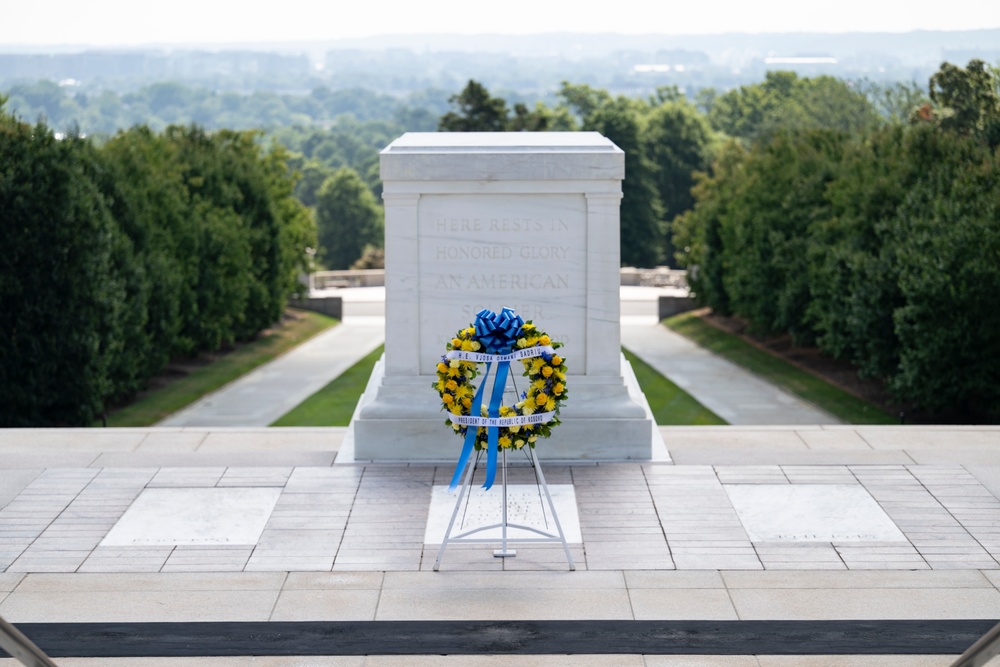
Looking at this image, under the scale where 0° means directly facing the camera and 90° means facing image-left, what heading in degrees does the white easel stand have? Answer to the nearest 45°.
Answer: approximately 0°

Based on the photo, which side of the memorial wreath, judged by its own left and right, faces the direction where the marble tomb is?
back

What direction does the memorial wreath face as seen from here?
toward the camera
